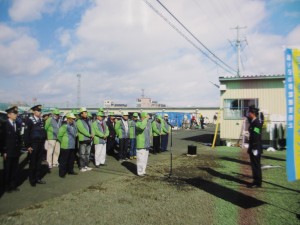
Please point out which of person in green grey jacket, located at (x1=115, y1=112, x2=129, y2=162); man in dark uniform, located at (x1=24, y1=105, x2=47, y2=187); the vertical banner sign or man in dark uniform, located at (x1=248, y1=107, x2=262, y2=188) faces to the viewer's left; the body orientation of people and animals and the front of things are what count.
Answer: man in dark uniform, located at (x1=248, y1=107, x2=262, y2=188)

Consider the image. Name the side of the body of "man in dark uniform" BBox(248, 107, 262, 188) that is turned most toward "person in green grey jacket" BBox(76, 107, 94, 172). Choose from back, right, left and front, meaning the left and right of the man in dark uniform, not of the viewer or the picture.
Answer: front

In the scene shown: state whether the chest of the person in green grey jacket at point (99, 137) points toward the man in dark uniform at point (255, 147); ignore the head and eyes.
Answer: yes

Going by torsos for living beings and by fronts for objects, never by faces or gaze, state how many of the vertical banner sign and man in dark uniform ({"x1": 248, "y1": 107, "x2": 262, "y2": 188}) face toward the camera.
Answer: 1

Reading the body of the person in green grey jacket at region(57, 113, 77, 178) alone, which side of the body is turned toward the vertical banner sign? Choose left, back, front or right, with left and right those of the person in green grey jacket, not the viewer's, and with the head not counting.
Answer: front

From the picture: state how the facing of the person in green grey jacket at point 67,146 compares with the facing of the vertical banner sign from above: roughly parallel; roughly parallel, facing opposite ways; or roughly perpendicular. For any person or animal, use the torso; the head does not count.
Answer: roughly perpendicular

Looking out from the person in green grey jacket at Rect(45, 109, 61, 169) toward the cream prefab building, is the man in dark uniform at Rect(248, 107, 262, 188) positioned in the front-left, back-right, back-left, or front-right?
front-right

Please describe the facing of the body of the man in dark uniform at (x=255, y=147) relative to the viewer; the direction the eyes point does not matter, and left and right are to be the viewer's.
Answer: facing to the left of the viewer

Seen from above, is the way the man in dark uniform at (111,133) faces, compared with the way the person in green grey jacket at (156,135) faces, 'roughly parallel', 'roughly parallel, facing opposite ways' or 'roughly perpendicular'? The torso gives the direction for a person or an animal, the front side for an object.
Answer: roughly parallel

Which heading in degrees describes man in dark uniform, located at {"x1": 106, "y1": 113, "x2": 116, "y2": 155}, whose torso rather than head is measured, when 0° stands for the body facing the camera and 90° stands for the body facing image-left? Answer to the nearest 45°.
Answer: approximately 315°

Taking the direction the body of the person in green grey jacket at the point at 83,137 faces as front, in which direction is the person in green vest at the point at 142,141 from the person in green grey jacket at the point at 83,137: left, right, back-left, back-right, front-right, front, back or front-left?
front

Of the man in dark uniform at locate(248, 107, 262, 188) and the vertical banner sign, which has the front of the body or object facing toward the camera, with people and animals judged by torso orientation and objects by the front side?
the vertical banner sign

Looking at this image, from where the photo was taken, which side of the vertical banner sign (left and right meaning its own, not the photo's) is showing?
front

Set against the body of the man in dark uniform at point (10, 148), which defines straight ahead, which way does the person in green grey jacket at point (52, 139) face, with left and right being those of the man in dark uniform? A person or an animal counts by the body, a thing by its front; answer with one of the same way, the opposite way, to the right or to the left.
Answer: the same way

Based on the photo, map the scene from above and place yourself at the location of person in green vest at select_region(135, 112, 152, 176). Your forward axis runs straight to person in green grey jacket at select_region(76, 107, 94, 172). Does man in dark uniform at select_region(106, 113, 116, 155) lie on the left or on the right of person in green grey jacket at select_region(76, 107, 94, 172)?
right

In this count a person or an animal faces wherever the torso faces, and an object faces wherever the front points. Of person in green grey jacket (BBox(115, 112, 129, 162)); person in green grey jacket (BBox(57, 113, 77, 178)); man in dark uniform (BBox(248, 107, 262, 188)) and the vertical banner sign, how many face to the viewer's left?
1

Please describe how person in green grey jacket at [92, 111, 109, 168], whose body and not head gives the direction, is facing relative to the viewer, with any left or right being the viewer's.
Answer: facing the viewer and to the right of the viewer
